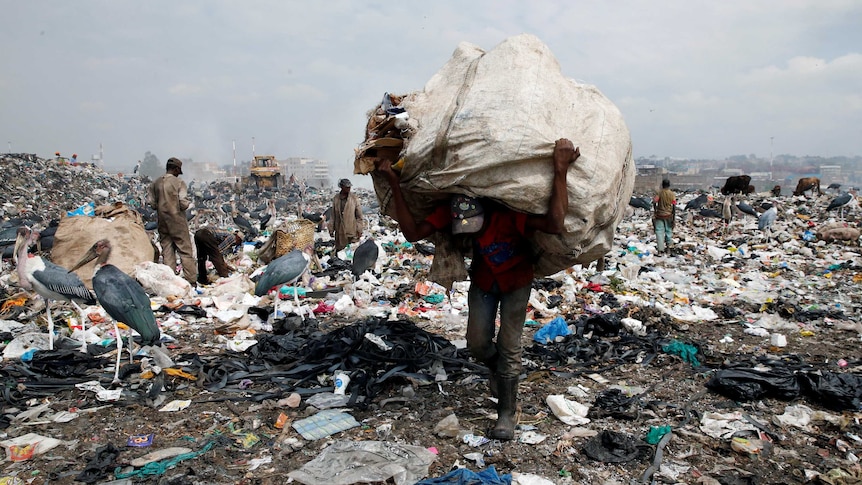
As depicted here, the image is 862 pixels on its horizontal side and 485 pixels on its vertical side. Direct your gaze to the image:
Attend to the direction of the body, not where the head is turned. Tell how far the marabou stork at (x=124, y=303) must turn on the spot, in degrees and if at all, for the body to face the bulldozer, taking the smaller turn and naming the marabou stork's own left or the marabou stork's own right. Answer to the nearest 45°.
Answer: approximately 90° to the marabou stork's own right

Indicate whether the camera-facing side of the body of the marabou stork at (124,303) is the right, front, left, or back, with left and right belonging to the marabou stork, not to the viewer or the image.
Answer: left

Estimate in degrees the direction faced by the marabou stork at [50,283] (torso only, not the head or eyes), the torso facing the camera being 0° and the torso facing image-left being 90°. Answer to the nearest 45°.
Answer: approximately 90°

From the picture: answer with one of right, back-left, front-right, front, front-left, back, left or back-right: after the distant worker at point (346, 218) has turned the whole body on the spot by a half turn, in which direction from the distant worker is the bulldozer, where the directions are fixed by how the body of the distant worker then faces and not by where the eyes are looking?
front
